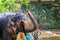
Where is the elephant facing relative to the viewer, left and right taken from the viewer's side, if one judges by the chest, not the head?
facing to the right of the viewer
